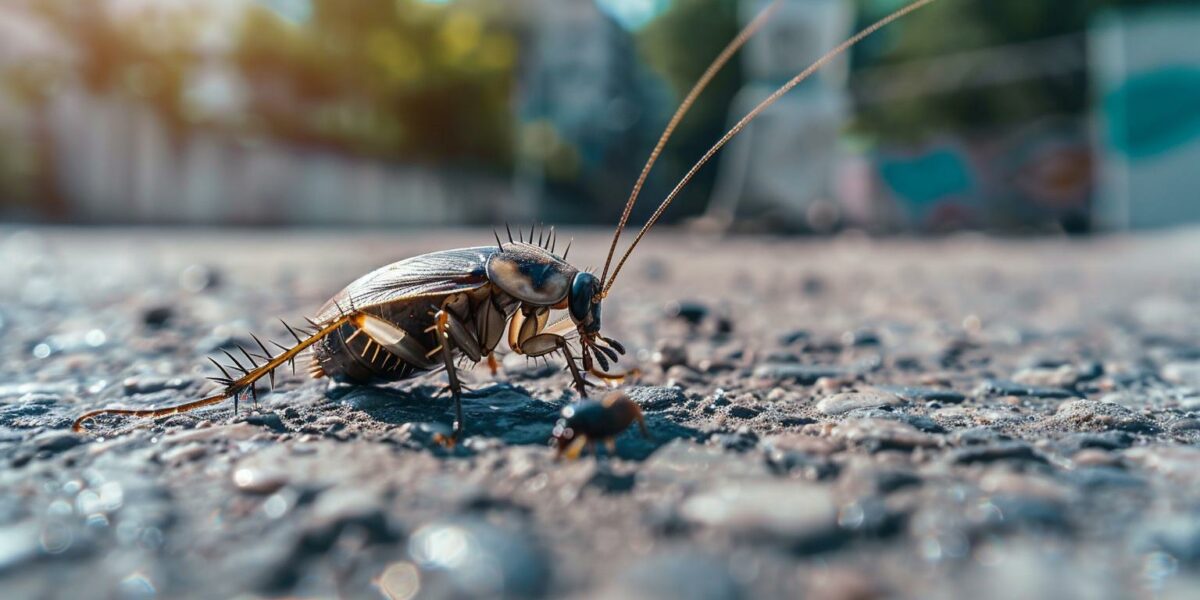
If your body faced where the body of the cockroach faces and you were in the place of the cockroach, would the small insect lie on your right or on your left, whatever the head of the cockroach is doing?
on your right

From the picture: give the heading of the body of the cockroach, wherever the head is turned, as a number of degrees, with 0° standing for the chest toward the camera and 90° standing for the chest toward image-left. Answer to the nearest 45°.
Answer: approximately 270°
